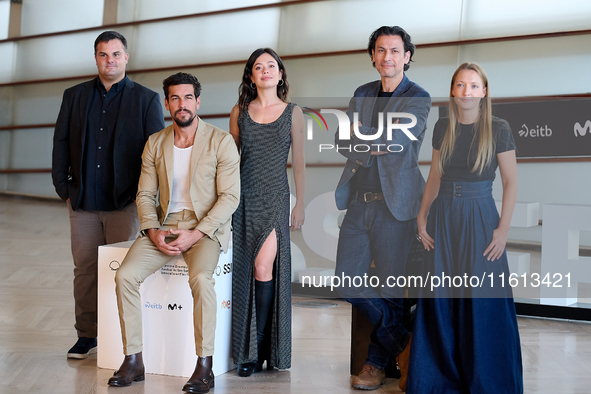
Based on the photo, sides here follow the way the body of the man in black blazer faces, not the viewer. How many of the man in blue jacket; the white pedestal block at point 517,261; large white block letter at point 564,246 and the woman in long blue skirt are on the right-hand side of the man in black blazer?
0

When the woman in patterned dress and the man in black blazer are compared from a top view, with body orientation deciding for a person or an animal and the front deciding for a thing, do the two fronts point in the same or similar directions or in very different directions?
same or similar directions

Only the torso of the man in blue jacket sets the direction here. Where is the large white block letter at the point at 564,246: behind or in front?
behind

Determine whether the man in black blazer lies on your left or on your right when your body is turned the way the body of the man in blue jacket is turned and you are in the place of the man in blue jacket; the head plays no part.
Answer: on your right

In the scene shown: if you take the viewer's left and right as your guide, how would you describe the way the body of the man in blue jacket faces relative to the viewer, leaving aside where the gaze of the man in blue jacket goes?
facing the viewer and to the left of the viewer

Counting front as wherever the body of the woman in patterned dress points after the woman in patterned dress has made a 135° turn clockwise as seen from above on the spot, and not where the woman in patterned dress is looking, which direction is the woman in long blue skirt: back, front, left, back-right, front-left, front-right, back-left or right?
back

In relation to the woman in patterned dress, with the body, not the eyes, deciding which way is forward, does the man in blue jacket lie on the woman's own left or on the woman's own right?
on the woman's own left

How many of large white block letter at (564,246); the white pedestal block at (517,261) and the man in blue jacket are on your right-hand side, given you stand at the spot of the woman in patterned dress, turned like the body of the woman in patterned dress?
0

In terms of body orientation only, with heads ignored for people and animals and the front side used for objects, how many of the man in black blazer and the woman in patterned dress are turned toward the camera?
2

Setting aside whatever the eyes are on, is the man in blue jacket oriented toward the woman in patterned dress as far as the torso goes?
no

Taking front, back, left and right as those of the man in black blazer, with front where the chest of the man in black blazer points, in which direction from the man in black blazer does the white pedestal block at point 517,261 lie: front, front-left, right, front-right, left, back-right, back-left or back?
left

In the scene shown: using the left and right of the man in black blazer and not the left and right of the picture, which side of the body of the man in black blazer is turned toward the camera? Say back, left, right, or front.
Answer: front

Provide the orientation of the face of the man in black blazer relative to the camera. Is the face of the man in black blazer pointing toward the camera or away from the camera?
toward the camera

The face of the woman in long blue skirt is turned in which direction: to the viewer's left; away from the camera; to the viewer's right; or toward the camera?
toward the camera

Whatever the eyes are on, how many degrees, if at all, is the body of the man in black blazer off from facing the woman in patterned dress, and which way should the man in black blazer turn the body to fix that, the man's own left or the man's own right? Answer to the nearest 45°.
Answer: approximately 45° to the man's own left

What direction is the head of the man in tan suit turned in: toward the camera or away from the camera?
toward the camera

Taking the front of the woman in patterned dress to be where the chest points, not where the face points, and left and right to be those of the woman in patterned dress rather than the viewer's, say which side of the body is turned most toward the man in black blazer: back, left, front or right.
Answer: right

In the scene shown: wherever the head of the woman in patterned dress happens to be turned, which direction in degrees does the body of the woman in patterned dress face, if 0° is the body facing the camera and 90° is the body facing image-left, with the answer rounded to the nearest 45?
approximately 0°

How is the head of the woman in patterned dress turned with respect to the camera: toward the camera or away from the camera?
toward the camera
